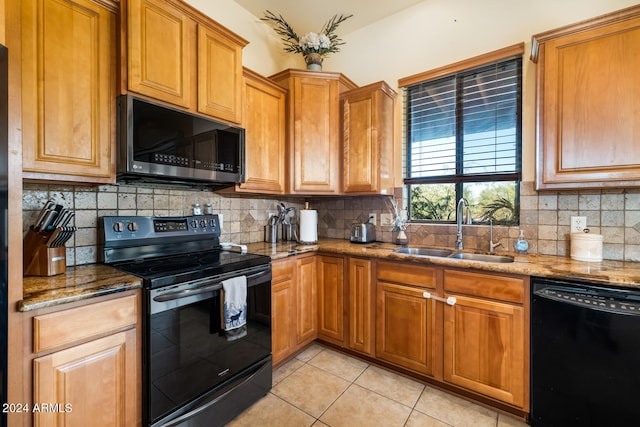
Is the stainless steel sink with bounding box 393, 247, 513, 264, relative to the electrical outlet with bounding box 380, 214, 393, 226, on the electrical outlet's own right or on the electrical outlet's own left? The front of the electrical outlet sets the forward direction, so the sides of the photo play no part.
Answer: on the electrical outlet's own left

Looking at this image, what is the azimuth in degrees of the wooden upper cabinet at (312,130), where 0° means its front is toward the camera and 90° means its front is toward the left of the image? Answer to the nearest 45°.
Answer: approximately 0°

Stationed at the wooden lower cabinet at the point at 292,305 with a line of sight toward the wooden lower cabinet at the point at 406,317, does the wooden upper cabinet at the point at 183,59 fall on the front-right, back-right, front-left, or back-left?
back-right

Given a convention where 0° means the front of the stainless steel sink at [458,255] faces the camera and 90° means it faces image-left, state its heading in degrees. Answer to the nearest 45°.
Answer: approximately 0°

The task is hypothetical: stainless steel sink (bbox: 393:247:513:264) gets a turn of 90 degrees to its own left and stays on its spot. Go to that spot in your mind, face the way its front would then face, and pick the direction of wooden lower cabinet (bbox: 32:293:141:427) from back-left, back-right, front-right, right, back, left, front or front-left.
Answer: back-right

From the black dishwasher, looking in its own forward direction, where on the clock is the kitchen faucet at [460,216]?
The kitchen faucet is roughly at 4 o'clock from the black dishwasher.
